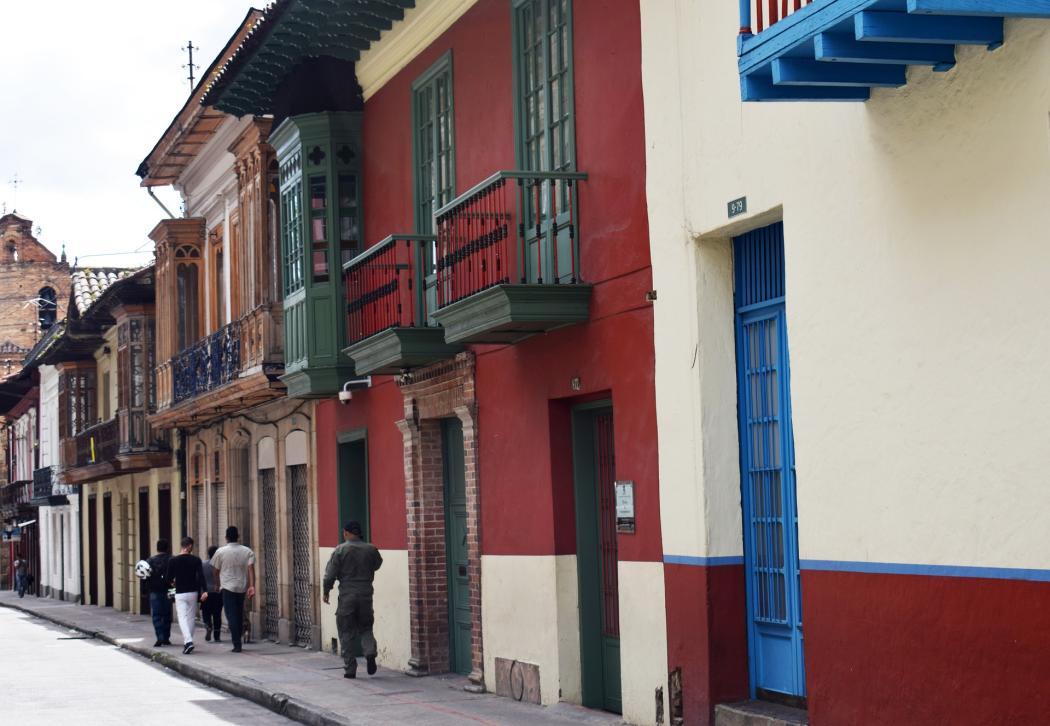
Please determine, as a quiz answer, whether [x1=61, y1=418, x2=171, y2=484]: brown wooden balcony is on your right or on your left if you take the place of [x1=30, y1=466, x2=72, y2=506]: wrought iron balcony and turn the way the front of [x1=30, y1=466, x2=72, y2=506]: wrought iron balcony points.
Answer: on your left

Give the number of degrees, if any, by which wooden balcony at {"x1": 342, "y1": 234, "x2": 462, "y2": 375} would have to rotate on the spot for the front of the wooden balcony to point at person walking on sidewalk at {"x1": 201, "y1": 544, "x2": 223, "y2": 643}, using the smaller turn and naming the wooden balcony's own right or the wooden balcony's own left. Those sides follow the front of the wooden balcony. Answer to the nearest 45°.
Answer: approximately 135° to the wooden balcony's own right

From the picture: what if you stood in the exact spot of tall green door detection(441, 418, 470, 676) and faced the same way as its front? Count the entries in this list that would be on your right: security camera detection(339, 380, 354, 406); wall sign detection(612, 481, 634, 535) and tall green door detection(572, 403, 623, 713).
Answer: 1

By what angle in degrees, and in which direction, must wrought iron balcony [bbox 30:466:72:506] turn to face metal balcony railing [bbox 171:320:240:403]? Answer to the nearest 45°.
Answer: approximately 45° to its left

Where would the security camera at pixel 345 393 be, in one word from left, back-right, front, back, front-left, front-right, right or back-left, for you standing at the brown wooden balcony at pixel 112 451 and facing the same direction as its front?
front-left

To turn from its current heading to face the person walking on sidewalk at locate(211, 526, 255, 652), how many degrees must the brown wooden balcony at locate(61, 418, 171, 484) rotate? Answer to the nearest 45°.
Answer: approximately 45° to its left

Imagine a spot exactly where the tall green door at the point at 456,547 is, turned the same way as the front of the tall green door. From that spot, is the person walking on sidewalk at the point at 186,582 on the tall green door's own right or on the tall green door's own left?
on the tall green door's own right

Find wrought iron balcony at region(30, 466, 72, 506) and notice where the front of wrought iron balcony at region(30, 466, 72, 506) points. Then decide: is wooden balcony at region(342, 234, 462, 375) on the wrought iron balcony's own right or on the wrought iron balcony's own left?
on the wrought iron balcony's own left
